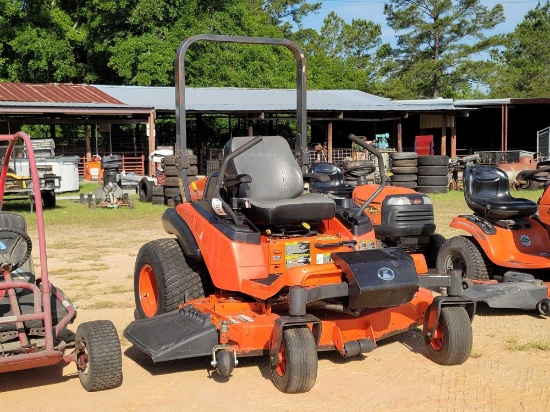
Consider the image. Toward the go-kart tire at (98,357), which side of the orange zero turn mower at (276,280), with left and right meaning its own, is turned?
right

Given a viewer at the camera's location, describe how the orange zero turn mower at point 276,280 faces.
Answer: facing the viewer and to the right of the viewer

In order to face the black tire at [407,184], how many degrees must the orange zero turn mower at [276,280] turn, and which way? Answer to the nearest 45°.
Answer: approximately 135° to its left

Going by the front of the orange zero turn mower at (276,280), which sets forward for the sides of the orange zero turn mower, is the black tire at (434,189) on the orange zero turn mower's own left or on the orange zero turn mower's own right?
on the orange zero turn mower's own left

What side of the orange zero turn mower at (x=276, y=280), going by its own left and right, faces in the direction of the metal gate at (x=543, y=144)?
left

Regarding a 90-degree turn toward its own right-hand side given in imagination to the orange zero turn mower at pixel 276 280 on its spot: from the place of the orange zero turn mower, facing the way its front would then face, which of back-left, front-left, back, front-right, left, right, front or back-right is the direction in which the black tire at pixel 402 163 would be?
back-right

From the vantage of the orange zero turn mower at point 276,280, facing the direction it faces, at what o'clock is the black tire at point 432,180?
The black tire is roughly at 8 o'clock from the orange zero turn mower.

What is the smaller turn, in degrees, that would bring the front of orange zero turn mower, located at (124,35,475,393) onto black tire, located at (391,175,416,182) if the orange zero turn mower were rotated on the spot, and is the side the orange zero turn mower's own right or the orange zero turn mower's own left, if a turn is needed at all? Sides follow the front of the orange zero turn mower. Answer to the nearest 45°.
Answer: approximately 135° to the orange zero turn mower's own left

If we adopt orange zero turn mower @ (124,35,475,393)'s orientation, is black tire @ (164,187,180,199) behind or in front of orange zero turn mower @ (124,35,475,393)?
behind

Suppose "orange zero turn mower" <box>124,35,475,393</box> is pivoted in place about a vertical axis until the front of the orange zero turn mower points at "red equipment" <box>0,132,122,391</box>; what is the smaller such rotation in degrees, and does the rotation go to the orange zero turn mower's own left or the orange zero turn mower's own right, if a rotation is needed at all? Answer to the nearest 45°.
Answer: approximately 90° to the orange zero turn mower's own right

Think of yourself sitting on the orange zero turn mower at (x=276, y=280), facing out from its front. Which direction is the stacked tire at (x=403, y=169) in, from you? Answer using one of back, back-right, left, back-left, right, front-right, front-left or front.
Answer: back-left

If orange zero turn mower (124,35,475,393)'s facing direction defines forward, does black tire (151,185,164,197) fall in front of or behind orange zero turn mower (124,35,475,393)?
behind

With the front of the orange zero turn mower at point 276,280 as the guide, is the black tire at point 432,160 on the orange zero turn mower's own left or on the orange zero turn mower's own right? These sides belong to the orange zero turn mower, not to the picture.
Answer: on the orange zero turn mower's own left

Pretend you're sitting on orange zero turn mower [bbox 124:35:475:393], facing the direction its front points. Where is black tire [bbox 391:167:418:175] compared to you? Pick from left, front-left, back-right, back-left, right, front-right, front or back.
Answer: back-left
